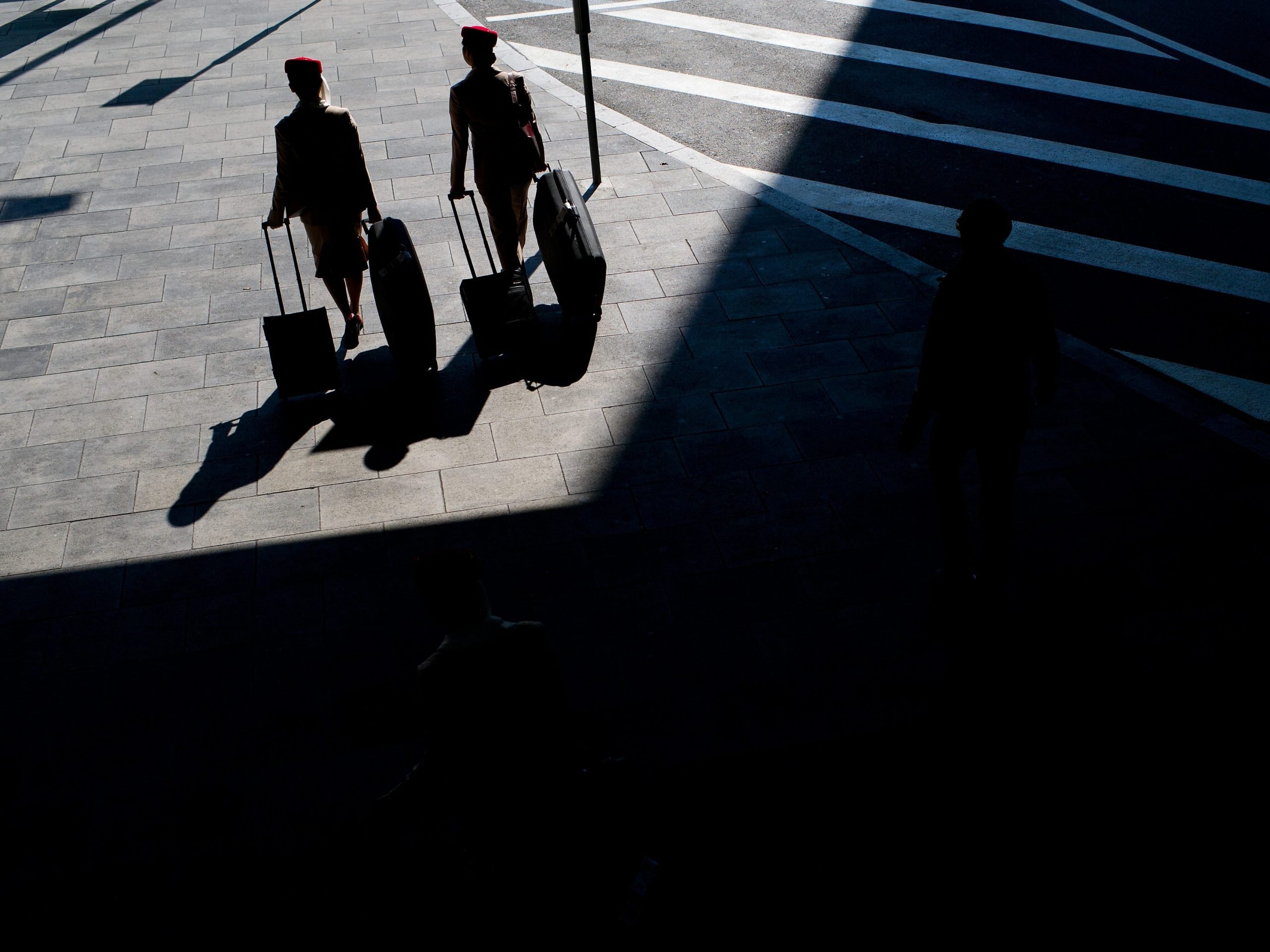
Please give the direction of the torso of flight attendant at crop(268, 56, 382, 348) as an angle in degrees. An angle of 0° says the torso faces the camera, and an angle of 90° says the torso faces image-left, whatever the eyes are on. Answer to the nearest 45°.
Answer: approximately 180°

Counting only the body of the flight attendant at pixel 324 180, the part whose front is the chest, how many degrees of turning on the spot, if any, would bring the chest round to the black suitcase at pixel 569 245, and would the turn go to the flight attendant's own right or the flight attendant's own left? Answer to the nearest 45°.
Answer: approximately 90° to the flight attendant's own right

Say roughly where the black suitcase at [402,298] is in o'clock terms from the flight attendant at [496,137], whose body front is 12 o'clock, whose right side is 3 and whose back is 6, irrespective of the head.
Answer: The black suitcase is roughly at 7 o'clock from the flight attendant.

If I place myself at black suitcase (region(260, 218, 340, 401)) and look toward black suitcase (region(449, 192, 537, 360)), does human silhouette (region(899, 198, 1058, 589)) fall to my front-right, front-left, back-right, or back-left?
front-right

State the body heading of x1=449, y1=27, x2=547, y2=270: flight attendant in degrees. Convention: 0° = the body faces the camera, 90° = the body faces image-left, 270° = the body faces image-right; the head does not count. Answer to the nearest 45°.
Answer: approximately 180°

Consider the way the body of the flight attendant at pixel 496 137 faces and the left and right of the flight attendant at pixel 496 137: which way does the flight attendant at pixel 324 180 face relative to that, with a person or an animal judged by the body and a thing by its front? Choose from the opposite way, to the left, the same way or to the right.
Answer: the same way

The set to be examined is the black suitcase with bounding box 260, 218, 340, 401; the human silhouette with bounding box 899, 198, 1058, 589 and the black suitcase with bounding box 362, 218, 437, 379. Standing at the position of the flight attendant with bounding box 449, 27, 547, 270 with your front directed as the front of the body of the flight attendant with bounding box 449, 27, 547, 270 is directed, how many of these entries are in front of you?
0

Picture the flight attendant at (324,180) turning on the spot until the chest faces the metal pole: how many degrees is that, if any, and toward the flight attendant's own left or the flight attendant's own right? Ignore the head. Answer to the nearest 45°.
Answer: approximately 45° to the flight attendant's own right

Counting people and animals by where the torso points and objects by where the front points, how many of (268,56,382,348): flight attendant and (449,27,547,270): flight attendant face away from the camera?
2

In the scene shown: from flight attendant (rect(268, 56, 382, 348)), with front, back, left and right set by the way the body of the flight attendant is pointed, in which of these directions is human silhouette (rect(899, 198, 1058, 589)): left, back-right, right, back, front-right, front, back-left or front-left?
back-right

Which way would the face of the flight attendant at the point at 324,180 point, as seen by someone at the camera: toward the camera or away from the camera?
away from the camera

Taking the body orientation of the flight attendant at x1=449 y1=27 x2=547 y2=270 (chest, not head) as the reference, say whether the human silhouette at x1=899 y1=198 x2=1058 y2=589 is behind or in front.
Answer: behind
